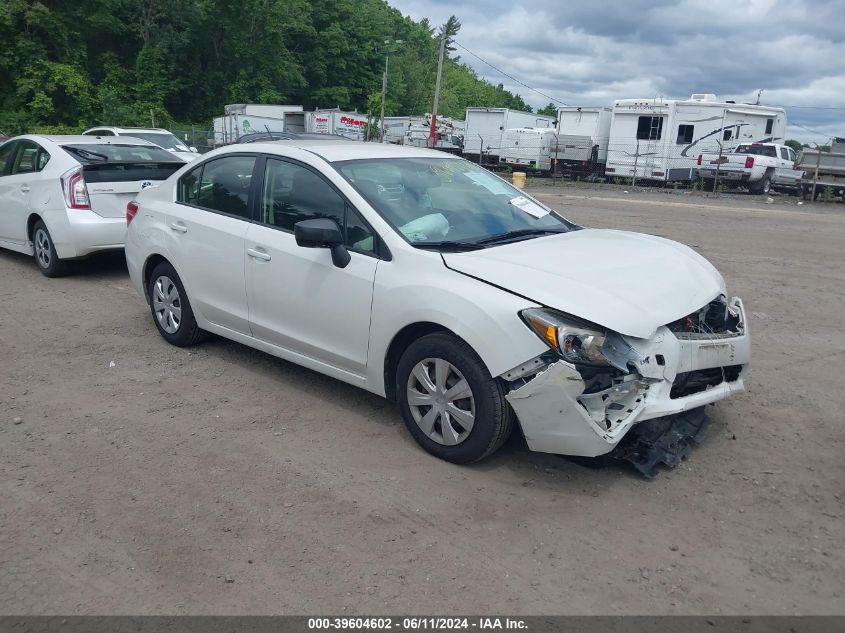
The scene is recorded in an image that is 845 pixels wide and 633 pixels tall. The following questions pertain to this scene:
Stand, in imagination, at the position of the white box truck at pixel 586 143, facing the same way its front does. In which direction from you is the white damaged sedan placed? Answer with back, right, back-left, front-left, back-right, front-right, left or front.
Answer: back

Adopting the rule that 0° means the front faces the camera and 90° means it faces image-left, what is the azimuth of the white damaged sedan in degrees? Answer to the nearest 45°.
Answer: approximately 315°

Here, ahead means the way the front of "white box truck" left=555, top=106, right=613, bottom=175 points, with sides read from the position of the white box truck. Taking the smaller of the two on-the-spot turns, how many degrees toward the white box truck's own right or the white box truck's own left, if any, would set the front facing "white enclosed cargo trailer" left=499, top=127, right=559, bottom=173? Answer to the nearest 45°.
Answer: approximately 45° to the white box truck's own left

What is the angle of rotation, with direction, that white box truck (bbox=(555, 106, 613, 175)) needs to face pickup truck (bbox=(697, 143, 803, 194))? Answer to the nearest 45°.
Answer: approximately 135° to its right

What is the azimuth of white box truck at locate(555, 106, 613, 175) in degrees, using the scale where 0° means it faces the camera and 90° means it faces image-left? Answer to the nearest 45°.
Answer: approximately 180°

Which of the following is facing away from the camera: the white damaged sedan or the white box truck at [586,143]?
the white box truck

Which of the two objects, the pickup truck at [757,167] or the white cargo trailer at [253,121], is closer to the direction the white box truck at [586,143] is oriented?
the white cargo trailer

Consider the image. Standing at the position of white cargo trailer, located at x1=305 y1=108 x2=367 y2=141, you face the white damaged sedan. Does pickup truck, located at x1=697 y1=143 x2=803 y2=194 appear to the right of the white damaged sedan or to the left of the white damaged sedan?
left

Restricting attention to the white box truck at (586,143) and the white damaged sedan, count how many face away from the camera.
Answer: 1

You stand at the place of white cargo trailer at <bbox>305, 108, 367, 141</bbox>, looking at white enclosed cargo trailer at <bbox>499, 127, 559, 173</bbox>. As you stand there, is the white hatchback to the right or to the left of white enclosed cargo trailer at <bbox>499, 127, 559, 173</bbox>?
right

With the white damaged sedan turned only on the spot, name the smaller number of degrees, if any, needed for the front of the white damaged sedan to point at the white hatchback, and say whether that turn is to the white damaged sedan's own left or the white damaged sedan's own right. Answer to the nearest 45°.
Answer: approximately 180°
